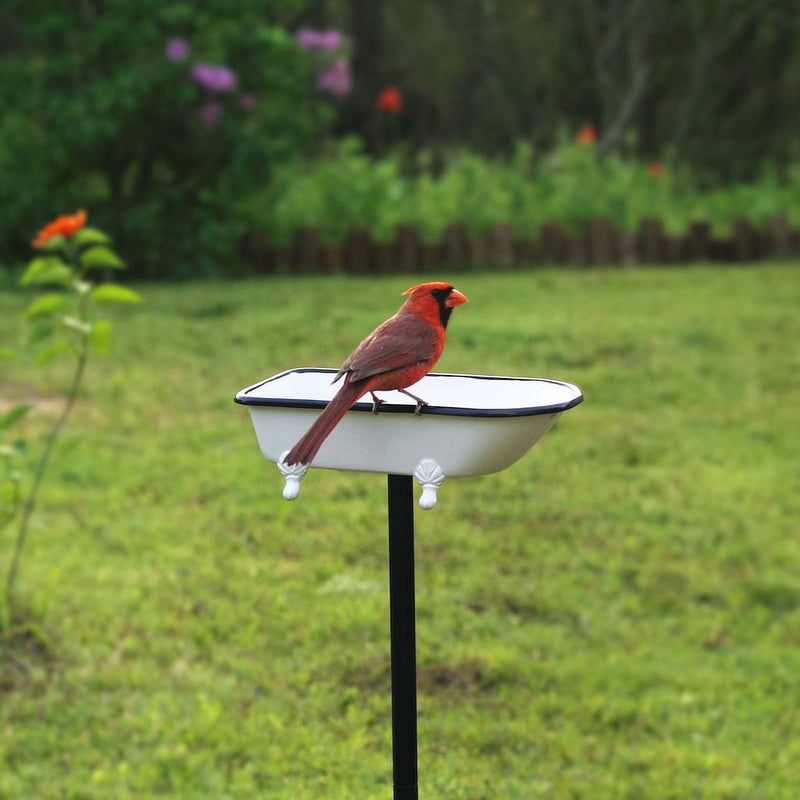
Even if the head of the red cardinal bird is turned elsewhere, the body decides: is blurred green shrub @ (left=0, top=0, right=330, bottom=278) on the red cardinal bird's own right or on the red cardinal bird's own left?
on the red cardinal bird's own left

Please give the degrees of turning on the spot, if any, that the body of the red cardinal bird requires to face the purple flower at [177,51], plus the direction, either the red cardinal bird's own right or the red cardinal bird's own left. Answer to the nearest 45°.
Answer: approximately 90° to the red cardinal bird's own left

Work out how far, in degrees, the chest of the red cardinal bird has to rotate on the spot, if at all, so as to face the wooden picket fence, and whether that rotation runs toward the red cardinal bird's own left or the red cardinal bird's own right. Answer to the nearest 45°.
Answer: approximately 90° to the red cardinal bird's own left

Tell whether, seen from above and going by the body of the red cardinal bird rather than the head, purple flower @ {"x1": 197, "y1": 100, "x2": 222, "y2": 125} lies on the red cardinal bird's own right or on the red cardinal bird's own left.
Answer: on the red cardinal bird's own left

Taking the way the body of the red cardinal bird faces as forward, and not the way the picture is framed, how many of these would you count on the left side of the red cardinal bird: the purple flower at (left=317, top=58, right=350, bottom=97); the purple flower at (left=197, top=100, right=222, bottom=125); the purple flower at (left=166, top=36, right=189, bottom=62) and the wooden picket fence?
4

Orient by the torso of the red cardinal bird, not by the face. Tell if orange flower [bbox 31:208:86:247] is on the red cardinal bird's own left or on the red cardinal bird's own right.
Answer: on the red cardinal bird's own left

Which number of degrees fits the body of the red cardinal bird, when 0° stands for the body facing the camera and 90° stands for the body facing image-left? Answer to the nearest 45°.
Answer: approximately 270°

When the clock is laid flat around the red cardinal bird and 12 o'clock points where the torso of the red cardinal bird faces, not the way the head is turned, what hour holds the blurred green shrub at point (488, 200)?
The blurred green shrub is roughly at 9 o'clock from the red cardinal bird.
